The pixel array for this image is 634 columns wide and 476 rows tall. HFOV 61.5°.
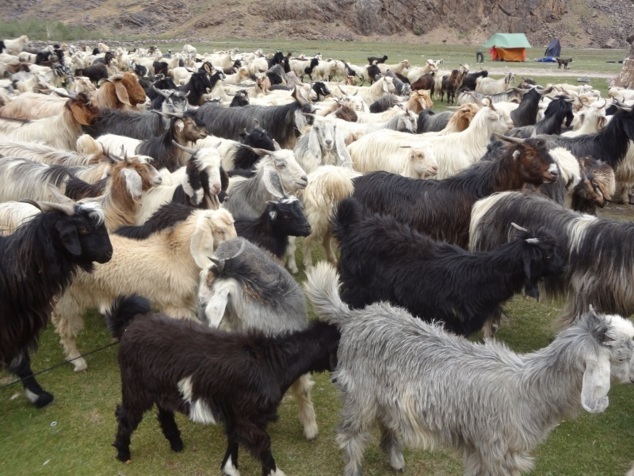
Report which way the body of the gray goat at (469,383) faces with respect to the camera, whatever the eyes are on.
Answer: to the viewer's right

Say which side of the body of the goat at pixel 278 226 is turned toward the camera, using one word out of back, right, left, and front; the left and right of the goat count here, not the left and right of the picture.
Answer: right

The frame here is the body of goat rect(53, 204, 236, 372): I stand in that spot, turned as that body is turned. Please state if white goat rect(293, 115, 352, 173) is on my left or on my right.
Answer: on my left

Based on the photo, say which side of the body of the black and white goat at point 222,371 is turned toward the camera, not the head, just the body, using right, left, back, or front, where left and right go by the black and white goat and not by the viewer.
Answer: right

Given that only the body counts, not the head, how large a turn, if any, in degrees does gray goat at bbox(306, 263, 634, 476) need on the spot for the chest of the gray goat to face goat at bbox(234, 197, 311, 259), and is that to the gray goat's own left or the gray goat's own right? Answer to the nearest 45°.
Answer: approximately 135° to the gray goat's own left

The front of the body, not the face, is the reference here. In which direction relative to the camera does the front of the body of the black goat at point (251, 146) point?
to the viewer's right

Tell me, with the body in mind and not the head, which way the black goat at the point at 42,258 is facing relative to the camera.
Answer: to the viewer's right
